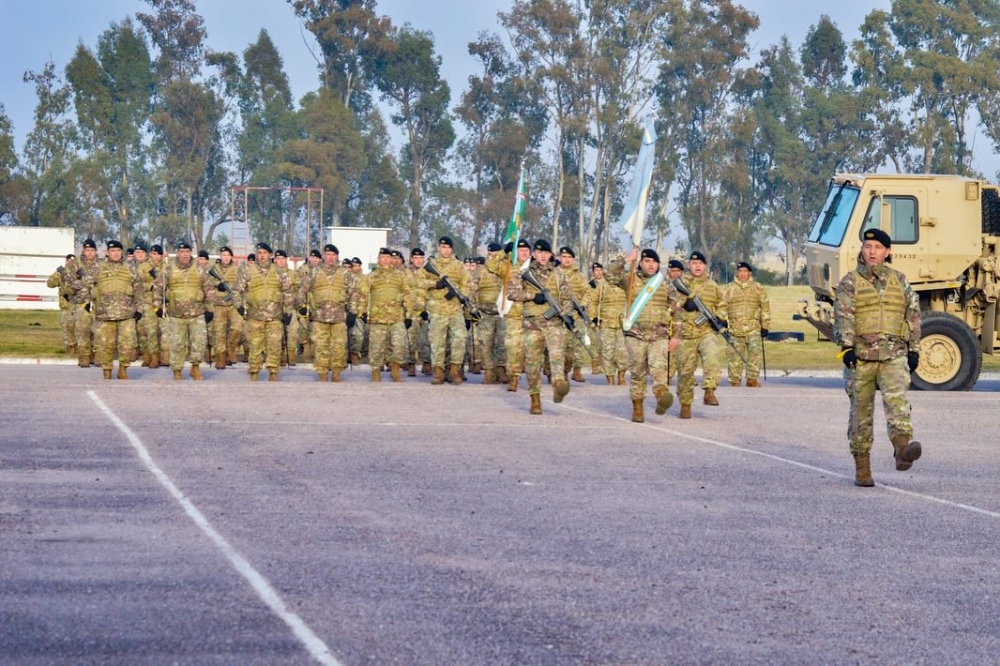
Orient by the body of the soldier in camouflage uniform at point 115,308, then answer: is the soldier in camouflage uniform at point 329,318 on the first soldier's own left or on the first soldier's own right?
on the first soldier's own left

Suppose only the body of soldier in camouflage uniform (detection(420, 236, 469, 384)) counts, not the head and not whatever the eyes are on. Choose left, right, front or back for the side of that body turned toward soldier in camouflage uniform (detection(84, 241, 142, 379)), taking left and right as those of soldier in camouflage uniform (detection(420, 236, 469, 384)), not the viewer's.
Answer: right

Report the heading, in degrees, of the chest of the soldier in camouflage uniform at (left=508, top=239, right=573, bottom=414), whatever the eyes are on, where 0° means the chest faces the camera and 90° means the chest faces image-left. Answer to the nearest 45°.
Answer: approximately 0°

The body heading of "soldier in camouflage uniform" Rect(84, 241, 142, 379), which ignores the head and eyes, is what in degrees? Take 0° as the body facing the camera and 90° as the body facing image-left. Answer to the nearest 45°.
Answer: approximately 0°
